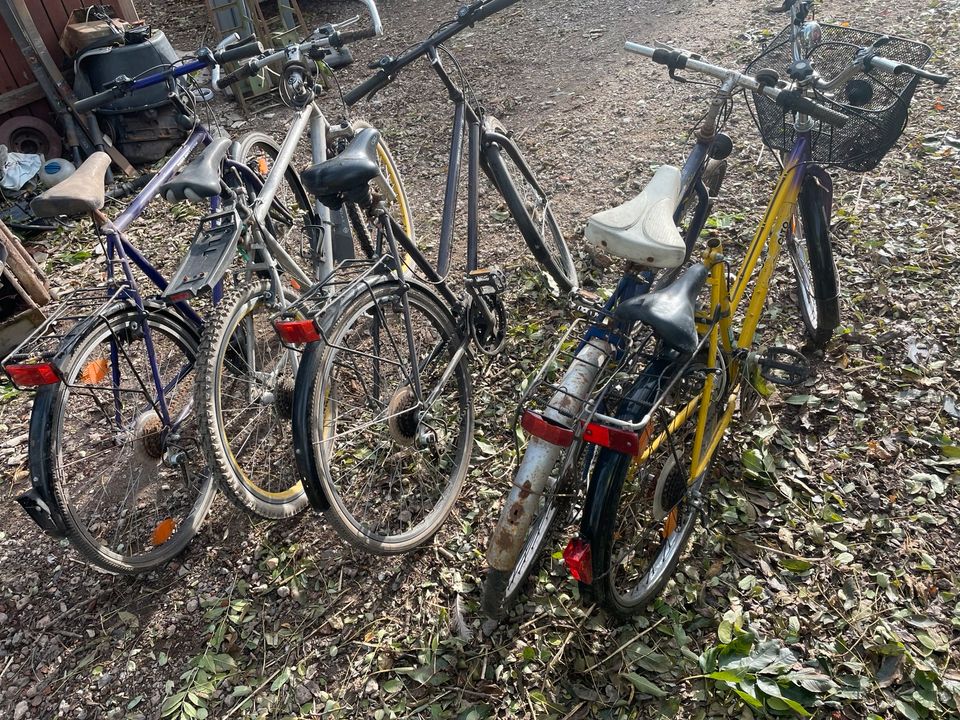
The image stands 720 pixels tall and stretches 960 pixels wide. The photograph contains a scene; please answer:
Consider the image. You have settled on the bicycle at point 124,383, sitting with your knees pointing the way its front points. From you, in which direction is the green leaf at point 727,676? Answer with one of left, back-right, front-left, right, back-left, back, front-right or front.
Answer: right

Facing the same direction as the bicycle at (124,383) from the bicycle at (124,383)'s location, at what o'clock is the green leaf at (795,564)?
The green leaf is roughly at 3 o'clock from the bicycle.

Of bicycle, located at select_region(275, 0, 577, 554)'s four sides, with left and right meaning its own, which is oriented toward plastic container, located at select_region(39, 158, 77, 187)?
left

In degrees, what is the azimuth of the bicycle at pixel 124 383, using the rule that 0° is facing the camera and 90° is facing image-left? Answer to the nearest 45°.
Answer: approximately 225°

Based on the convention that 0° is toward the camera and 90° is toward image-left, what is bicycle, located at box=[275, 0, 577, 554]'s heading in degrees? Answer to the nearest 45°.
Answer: approximately 225°

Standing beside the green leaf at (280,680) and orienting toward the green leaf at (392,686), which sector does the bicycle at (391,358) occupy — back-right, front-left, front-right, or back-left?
front-left

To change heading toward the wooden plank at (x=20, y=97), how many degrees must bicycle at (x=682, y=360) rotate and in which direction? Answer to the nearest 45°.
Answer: approximately 90° to its left

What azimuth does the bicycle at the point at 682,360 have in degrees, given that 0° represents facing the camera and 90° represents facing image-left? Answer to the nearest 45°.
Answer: approximately 225°

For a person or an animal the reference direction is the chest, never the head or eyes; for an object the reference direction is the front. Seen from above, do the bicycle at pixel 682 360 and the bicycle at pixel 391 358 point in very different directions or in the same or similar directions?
same or similar directions

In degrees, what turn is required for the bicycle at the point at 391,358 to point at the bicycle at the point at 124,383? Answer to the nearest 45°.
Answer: approximately 135° to its left

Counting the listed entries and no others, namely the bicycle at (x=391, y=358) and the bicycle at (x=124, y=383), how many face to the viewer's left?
0

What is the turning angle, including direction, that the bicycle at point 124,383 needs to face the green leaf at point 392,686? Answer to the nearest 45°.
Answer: approximately 135° to its right

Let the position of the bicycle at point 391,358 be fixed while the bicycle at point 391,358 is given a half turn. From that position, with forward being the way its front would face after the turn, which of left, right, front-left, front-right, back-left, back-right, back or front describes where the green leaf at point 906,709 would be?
left

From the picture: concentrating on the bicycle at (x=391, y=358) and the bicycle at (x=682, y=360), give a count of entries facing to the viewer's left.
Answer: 0

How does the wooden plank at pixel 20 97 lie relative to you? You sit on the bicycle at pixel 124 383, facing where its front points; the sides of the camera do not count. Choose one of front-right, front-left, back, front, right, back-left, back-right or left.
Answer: front-left
